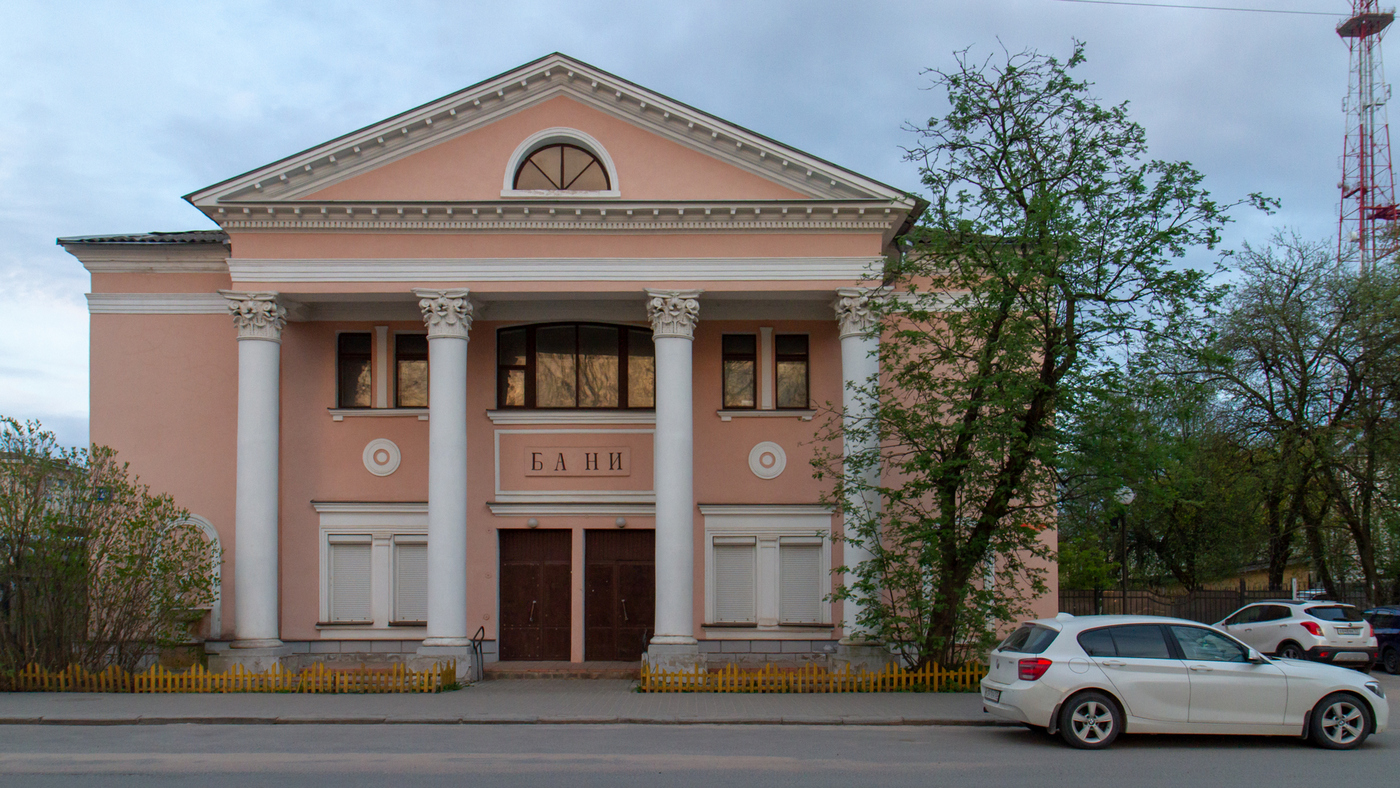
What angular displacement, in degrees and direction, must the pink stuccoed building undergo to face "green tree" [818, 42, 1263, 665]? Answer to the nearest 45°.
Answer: approximately 45° to its left

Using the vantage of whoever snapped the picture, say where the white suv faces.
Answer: facing away from the viewer and to the left of the viewer

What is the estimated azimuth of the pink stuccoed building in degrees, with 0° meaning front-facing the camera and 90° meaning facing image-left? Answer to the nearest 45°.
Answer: approximately 0°

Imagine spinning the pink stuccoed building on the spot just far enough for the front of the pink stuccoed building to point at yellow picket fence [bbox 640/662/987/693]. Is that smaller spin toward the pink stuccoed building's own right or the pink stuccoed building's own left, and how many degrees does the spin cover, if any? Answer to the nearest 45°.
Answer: approximately 45° to the pink stuccoed building's own left
